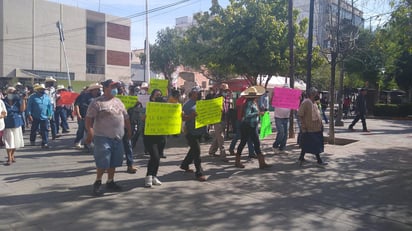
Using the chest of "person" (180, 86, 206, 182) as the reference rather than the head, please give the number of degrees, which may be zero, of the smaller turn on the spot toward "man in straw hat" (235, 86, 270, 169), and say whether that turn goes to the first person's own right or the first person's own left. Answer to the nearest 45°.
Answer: approximately 45° to the first person's own left

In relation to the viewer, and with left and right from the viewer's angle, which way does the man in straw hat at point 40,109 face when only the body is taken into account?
facing the viewer

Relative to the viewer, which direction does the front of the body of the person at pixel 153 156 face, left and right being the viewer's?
facing the viewer and to the right of the viewer

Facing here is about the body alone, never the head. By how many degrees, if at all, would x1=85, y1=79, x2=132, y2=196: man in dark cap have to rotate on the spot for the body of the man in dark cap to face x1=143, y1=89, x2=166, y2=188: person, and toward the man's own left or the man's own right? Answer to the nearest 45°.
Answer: approximately 90° to the man's own left

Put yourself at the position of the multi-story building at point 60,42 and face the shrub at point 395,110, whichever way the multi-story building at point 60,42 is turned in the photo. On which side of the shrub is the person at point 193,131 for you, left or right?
right

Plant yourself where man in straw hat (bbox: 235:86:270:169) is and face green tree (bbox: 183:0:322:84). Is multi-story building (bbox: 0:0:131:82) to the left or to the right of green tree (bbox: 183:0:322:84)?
left

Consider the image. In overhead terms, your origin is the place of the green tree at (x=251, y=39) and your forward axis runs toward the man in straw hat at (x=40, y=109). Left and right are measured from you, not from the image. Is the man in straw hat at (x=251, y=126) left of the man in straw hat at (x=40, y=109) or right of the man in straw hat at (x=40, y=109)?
left
